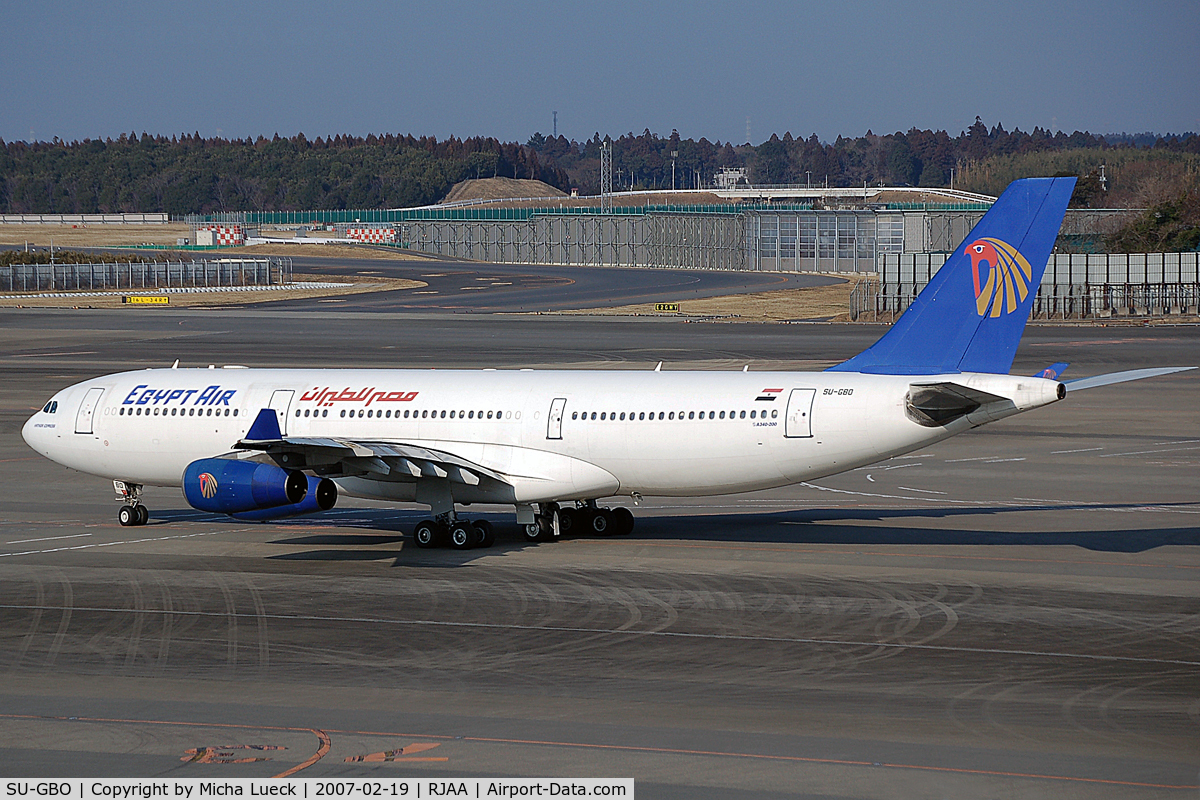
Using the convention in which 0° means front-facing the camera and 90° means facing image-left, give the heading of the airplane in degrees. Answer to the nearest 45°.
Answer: approximately 135°
